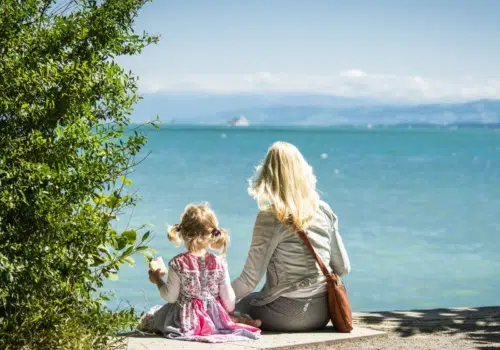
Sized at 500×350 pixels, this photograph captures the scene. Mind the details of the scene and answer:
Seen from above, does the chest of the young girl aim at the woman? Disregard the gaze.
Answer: no

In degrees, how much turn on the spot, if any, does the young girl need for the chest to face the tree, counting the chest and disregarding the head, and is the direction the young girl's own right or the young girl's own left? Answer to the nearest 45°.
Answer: approximately 135° to the young girl's own left

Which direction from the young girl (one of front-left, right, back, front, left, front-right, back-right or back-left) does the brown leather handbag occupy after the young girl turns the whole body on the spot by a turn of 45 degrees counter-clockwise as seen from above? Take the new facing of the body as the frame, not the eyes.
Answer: back-right

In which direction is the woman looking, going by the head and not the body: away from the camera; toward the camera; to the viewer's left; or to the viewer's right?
away from the camera

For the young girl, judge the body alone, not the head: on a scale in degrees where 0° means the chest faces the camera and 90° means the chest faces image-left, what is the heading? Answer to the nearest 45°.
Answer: approximately 180°

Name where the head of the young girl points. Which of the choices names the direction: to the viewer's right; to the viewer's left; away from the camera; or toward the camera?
away from the camera
